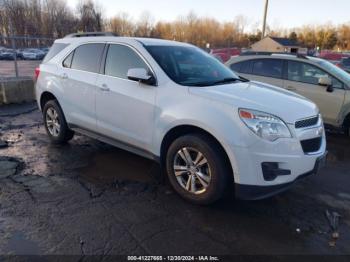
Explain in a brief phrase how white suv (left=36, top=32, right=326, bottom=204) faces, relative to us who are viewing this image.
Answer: facing the viewer and to the right of the viewer

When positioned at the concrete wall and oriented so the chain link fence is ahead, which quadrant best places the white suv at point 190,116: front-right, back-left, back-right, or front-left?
back-right

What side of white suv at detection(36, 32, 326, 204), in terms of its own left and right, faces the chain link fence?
back

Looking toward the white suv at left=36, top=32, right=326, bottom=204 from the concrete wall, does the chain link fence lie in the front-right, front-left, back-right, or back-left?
back-left

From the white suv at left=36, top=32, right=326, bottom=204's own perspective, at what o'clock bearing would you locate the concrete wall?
The concrete wall is roughly at 6 o'clock from the white suv.
